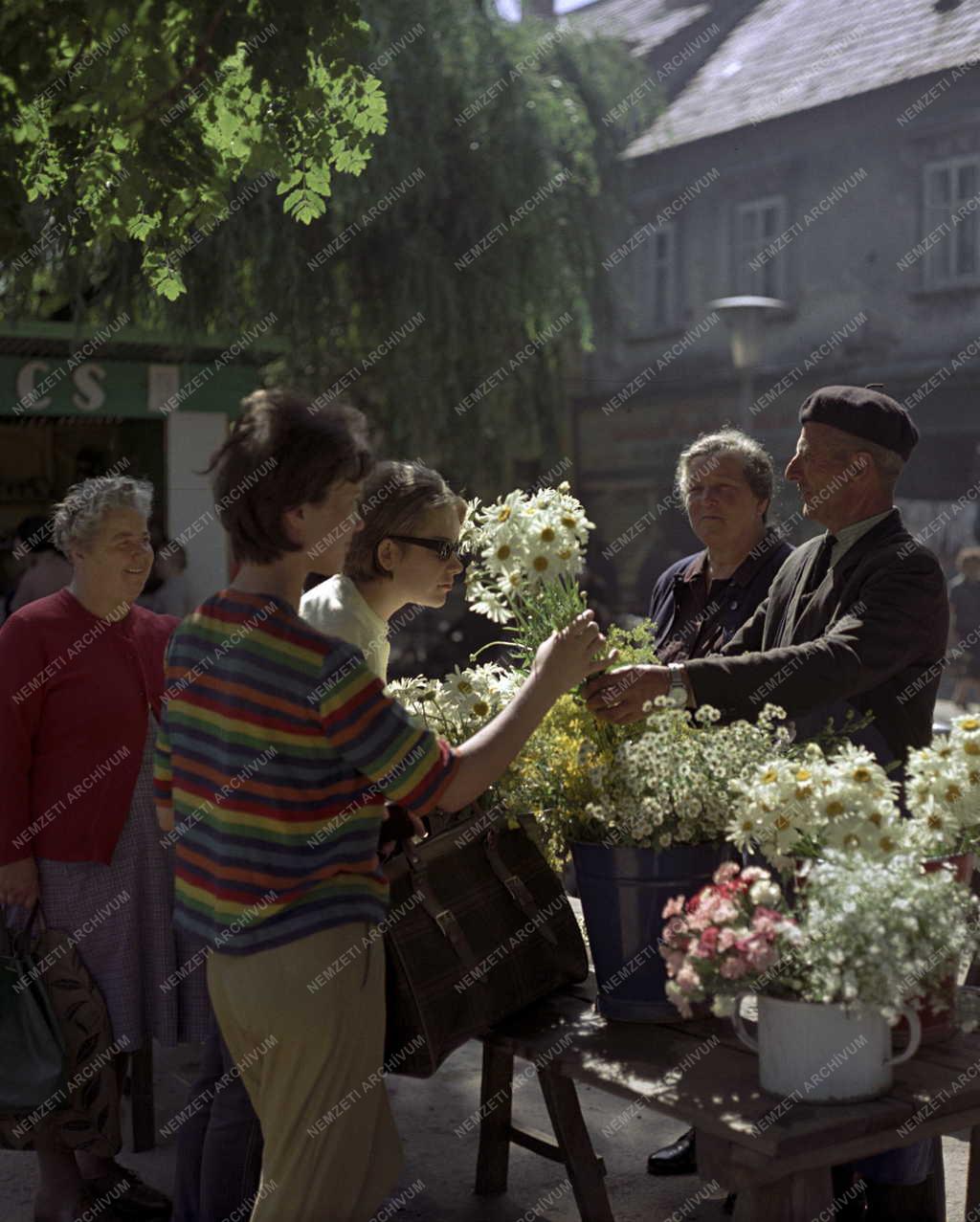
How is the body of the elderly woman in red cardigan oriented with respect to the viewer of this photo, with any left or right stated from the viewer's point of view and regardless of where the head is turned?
facing the viewer and to the right of the viewer

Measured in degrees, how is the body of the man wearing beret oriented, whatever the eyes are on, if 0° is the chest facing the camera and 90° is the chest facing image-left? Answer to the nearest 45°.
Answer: approximately 90°

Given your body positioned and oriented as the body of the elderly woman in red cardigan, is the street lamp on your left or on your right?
on your left

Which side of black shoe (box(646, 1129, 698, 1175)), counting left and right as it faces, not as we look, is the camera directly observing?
left

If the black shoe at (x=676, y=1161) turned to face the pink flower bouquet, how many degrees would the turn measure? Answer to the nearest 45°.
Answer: approximately 90° to its left

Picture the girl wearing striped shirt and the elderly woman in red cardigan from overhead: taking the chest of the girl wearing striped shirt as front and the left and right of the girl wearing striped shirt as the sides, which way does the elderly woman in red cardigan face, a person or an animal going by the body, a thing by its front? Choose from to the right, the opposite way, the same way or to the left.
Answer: to the right

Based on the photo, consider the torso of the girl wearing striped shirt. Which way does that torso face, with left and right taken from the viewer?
facing away from the viewer and to the right of the viewer

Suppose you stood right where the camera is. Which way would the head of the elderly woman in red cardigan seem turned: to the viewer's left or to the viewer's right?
to the viewer's right

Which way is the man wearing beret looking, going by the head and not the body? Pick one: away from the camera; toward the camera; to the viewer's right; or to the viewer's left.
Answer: to the viewer's left

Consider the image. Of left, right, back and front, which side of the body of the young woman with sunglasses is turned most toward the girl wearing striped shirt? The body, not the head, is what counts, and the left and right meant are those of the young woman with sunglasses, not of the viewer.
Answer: right

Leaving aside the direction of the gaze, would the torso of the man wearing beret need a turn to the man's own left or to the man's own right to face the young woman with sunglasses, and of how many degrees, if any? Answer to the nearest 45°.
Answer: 0° — they already face them

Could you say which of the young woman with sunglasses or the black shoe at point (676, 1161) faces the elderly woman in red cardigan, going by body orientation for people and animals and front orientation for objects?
the black shoe

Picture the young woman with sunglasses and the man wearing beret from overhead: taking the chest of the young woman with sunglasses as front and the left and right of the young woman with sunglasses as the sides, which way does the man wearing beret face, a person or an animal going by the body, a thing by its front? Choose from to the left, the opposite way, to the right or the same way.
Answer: the opposite way

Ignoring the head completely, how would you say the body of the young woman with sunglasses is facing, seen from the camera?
to the viewer's right
